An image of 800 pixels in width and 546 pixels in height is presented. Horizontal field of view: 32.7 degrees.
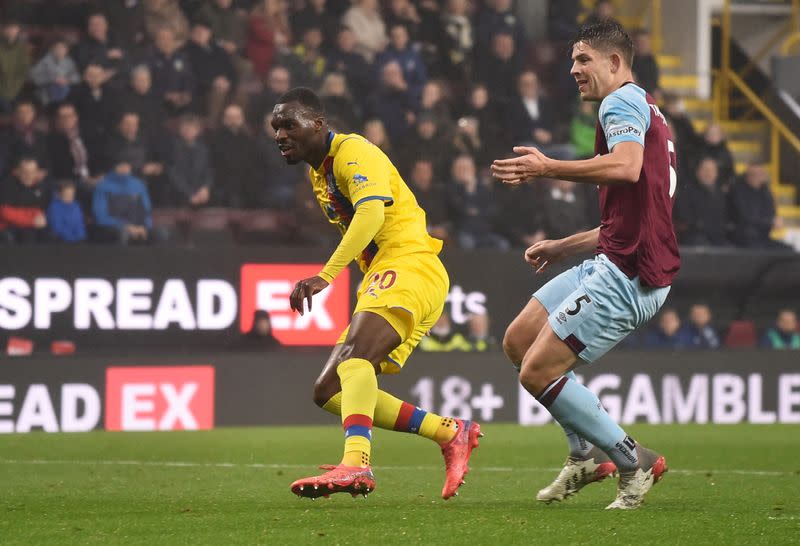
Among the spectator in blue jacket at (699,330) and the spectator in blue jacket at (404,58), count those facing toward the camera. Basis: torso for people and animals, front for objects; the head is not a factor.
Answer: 2

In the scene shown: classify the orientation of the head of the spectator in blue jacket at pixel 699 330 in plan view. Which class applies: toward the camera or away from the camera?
toward the camera

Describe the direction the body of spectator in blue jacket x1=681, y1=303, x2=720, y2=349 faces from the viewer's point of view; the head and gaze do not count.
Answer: toward the camera

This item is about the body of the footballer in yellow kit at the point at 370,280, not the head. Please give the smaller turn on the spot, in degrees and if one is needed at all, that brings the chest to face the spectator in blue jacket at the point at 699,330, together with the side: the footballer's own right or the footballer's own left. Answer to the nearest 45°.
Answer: approximately 180°

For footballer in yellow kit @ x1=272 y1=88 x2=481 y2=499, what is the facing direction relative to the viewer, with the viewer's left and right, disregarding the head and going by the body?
facing the viewer and to the left of the viewer

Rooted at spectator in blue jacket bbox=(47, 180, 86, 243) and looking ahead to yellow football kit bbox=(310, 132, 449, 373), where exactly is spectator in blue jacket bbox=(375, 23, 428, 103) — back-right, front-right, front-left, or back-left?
back-left

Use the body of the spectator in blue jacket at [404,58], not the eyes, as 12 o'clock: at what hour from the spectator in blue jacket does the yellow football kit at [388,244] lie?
The yellow football kit is roughly at 12 o'clock from the spectator in blue jacket.

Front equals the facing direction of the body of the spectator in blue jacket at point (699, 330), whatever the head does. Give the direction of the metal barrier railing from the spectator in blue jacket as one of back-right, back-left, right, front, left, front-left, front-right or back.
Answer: back

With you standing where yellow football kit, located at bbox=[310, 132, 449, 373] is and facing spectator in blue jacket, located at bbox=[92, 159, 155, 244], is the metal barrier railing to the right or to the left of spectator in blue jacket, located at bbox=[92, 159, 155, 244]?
right

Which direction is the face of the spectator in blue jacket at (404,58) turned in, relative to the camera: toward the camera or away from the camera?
toward the camera

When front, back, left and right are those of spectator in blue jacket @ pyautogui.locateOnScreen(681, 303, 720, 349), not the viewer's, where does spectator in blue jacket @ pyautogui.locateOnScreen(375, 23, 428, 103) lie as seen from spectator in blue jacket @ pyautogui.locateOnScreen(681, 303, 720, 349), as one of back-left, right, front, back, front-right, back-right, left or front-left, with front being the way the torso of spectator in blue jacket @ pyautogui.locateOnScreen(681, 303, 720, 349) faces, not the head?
right

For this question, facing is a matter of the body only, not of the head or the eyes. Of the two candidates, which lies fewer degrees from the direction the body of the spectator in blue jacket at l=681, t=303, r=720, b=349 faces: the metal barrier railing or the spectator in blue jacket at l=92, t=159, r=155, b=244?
the spectator in blue jacket

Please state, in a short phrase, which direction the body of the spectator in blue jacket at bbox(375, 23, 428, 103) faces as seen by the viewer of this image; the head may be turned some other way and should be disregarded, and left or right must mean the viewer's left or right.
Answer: facing the viewer

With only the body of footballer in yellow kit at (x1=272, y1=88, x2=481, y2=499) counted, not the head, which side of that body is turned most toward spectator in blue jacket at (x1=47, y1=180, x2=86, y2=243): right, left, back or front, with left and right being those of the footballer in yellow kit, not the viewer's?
right

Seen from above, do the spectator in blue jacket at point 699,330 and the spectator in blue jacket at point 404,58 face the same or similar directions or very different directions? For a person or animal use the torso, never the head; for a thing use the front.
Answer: same or similar directions
